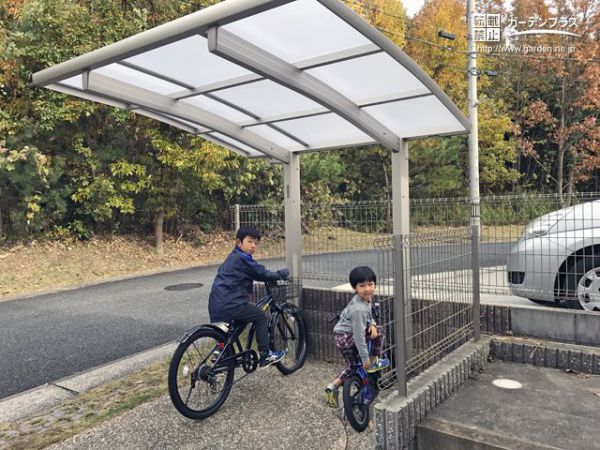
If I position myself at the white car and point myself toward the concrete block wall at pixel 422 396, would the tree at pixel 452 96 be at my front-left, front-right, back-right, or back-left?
back-right

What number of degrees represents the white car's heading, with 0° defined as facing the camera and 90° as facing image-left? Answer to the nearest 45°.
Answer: approximately 90°

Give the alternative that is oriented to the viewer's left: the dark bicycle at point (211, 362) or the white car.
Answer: the white car

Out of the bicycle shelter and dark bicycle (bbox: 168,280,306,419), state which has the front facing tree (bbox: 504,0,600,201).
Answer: the dark bicycle

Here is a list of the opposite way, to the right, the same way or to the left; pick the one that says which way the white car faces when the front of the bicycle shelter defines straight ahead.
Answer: to the right

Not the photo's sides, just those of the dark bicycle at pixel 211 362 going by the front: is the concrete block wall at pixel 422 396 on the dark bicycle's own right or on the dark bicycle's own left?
on the dark bicycle's own right

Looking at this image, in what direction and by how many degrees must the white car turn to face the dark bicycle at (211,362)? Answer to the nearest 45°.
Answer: approximately 45° to its left

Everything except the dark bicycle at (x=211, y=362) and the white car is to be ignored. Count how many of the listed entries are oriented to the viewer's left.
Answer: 1

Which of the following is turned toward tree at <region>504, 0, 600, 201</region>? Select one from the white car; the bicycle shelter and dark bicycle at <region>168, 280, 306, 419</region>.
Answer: the dark bicycle

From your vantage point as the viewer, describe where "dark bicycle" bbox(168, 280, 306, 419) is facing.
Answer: facing away from the viewer and to the right of the viewer
